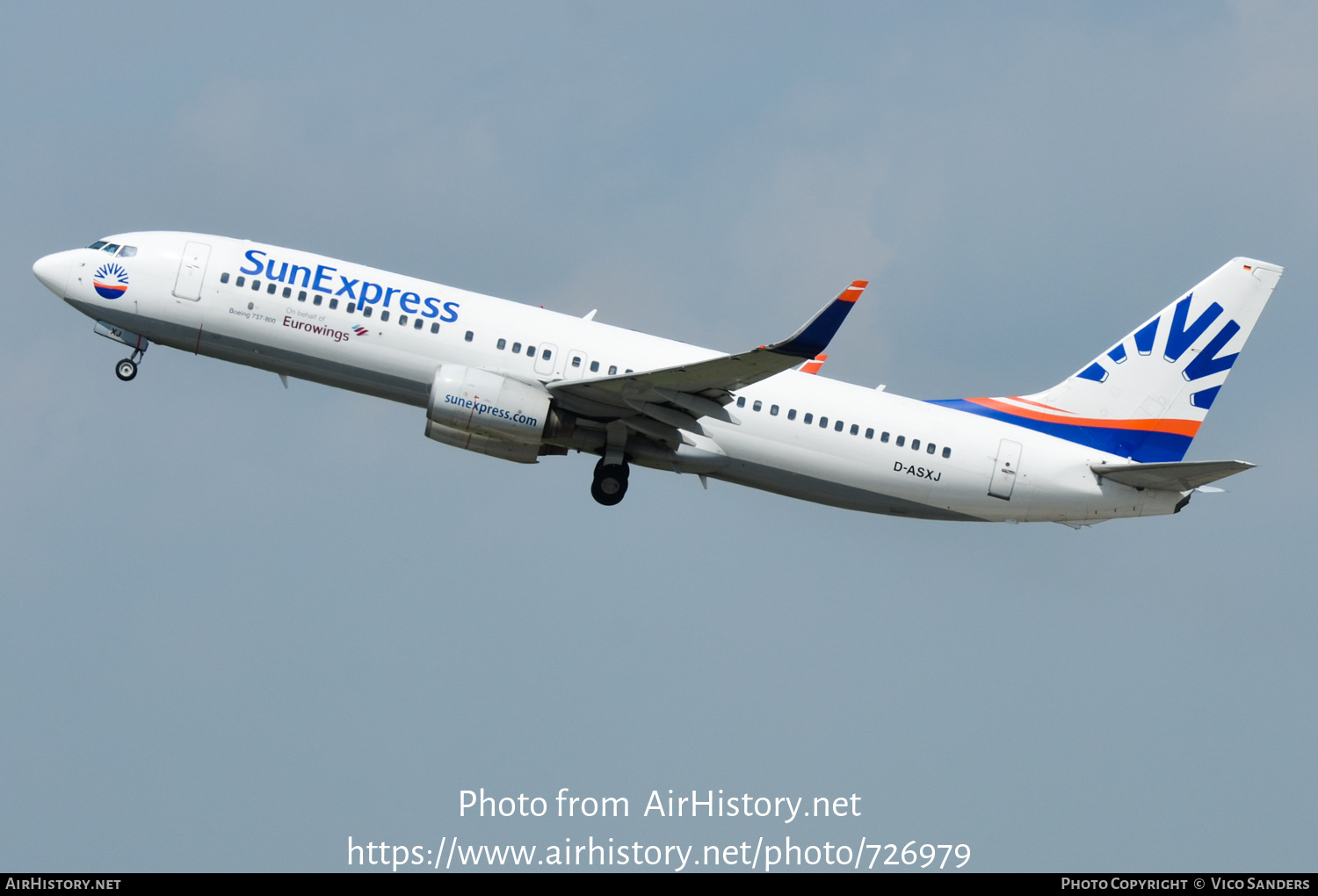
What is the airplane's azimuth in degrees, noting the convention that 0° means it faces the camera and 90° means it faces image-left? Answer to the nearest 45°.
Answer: approximately 90°
